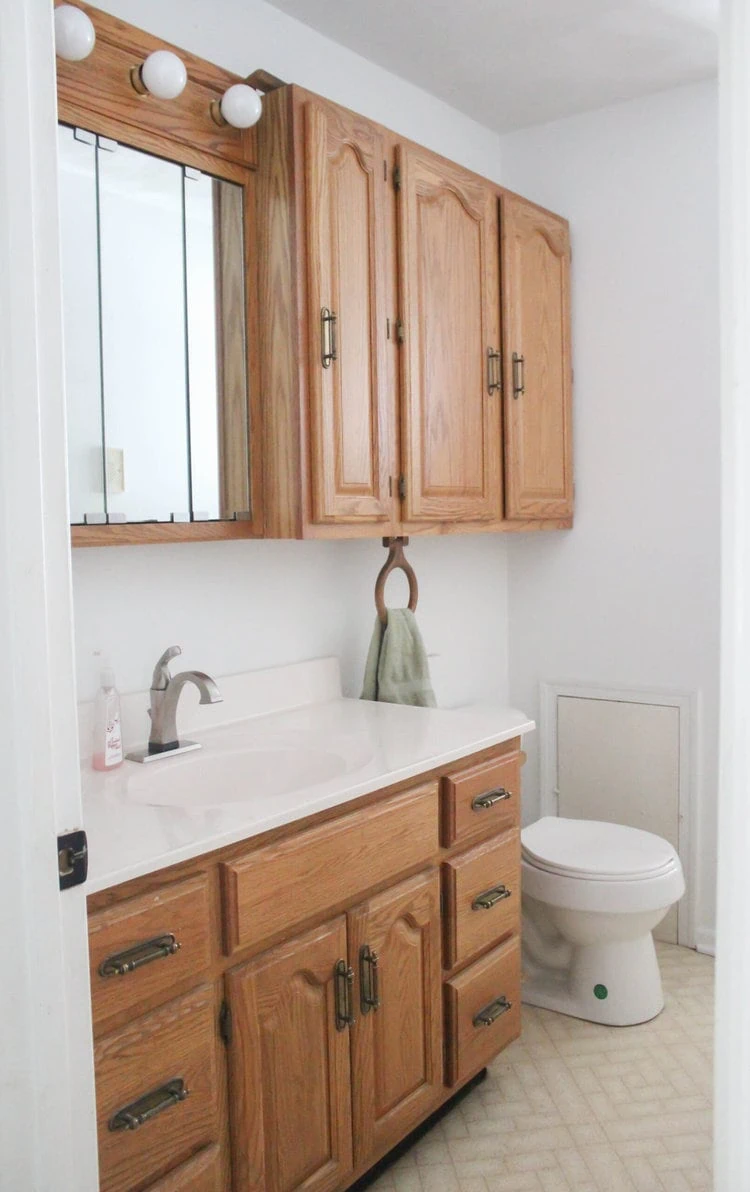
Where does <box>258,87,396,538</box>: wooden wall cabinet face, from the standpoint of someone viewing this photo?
facing the viewer and to the right of the viewer

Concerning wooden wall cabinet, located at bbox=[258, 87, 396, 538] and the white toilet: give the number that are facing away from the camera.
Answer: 0

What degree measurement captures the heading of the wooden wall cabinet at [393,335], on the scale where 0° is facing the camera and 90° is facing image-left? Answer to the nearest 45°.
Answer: approximately 315°

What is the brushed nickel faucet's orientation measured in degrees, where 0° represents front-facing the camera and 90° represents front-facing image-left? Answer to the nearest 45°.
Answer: approximately 315°

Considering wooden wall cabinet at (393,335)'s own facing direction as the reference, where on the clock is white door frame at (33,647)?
The white door frame is roughly at 2 o'clock from the wooden wall cabinet.

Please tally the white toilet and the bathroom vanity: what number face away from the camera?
0

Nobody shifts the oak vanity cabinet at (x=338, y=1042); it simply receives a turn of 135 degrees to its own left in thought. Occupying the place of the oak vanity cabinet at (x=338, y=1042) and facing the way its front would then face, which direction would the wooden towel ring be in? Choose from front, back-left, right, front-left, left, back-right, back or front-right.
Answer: front

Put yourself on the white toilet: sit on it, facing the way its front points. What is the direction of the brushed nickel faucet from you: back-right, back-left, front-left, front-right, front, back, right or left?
right
